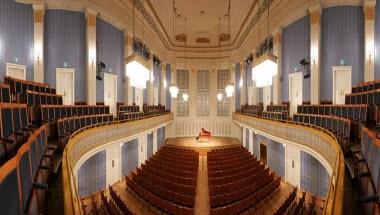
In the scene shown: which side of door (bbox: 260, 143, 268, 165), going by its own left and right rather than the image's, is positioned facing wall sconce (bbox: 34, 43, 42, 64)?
front

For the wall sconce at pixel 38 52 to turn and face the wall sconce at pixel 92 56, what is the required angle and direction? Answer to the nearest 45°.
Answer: approximately 90° to its left

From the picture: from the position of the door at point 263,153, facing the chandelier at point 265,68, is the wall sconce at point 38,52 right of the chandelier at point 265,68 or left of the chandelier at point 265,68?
right

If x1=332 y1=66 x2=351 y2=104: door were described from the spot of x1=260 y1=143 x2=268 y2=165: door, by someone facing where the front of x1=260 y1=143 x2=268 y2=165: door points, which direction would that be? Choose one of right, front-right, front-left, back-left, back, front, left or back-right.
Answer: left

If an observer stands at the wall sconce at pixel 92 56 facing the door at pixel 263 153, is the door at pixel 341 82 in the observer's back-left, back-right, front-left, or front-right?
front-right

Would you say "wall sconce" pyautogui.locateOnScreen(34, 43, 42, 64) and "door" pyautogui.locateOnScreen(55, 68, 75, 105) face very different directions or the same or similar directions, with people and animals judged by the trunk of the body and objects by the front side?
same or similar directions

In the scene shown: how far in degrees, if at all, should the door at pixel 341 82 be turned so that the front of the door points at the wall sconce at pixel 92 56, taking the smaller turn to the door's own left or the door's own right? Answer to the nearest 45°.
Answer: approximately 45° to the door's own right

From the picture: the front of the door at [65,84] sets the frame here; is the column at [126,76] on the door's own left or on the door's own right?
on the door's own left

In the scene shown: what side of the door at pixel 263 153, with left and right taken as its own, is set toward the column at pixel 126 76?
front

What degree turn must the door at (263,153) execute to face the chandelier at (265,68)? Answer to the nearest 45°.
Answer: approximately 45° to its left

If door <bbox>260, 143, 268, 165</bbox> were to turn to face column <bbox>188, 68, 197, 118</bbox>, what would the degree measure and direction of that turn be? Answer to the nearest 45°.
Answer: approximately 90° to its right

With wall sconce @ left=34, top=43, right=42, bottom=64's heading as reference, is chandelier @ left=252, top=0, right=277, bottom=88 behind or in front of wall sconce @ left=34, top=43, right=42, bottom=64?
in front

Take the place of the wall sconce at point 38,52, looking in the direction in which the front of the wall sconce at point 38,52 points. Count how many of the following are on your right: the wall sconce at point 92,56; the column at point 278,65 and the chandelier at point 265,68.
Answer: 0

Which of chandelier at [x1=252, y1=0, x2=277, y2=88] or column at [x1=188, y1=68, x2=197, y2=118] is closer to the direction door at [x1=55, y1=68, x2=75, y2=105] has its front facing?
the chandelier
